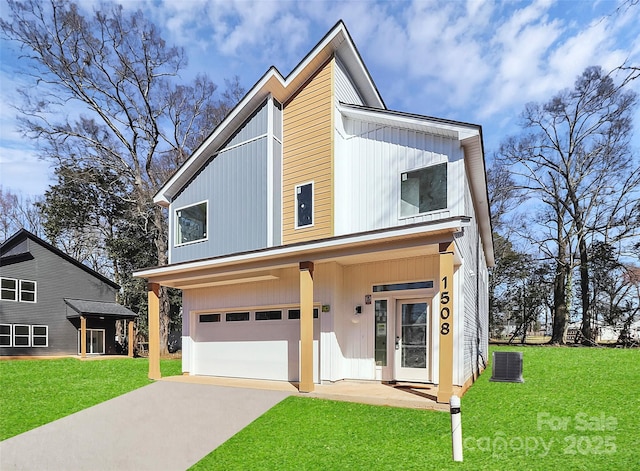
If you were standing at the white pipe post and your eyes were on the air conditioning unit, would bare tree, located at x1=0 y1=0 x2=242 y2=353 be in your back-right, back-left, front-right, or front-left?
front-left

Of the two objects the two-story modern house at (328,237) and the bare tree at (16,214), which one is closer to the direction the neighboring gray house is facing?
the two-story modern house

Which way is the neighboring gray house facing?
toward the camera

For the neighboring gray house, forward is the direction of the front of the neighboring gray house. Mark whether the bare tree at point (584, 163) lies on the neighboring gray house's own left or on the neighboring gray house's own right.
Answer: on the neighboring gray house's own left

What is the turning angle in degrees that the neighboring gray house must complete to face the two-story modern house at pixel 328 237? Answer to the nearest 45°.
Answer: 0° — it already faces it

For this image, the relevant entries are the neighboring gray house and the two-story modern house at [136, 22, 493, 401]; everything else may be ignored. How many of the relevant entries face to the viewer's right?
0

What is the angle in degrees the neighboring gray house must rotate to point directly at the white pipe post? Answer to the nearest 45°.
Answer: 0° — it already faces it

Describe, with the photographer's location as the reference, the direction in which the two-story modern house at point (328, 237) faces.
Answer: facing the viewer and to the left of the viewer

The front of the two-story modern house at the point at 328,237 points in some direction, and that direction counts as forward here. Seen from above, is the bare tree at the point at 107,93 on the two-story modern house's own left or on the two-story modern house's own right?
on the two-story modern house's own right

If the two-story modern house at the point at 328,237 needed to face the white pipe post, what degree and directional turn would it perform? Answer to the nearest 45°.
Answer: approximately 45° to its left
